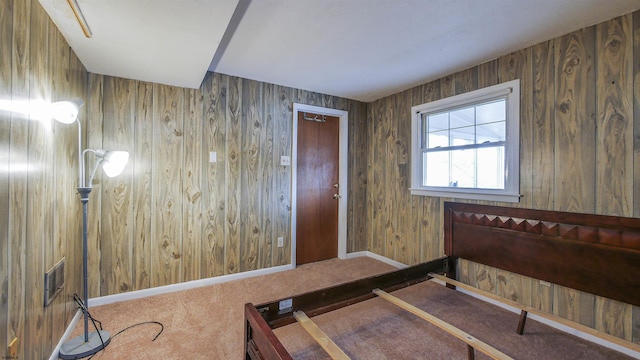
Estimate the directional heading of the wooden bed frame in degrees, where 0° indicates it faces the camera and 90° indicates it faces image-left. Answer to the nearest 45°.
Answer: approximately 45°

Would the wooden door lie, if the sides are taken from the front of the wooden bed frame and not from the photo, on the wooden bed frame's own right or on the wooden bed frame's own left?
on the wooden bed frame's own right
